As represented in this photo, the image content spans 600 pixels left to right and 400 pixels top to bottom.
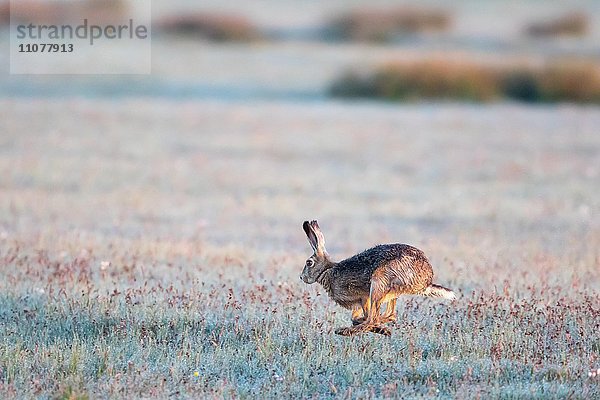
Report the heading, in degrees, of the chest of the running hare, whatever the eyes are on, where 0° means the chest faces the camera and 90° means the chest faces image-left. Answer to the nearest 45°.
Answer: approximately 90°

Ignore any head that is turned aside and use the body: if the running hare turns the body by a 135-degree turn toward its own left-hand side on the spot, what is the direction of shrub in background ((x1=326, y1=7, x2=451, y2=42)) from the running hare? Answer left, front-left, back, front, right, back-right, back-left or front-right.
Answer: back-left
